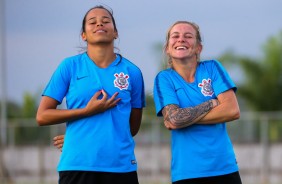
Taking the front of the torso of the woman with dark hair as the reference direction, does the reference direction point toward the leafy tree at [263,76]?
no

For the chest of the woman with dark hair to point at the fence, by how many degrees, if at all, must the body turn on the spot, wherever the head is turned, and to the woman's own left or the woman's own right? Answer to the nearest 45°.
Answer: approximately 180°

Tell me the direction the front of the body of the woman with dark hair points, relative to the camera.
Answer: toward the camera

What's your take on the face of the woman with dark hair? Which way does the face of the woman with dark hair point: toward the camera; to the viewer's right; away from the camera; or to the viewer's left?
toward the camera
